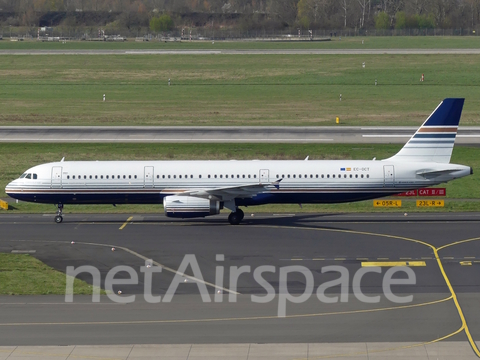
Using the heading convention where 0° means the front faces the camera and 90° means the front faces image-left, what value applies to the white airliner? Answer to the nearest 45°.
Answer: approximately 90°
